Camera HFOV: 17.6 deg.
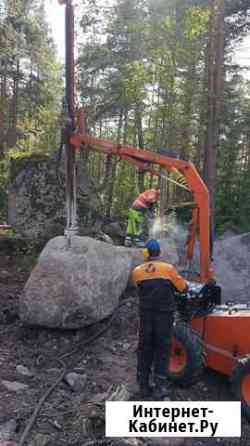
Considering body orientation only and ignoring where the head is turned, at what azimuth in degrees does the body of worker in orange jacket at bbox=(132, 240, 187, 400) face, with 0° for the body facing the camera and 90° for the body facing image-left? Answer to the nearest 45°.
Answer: approximately 180°

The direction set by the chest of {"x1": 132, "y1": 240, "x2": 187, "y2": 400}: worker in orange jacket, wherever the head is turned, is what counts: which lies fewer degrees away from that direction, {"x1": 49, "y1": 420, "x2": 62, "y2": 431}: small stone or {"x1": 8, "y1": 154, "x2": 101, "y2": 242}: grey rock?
the grey rock

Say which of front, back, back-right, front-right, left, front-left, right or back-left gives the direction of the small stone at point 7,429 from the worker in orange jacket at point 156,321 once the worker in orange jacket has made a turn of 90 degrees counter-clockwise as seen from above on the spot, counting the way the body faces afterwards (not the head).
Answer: front-left

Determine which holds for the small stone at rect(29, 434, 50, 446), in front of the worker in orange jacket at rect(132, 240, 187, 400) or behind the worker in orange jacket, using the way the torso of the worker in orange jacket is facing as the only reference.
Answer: behind

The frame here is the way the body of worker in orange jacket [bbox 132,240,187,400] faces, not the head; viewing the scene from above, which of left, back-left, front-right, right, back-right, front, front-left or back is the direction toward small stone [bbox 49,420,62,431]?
back-left

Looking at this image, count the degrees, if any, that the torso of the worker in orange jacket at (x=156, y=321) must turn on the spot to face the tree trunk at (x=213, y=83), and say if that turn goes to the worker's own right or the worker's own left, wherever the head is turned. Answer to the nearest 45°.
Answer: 0° — they already face it

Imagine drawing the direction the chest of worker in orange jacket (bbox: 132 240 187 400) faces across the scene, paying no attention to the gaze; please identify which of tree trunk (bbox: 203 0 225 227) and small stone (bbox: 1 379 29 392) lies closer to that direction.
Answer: the tree trunk

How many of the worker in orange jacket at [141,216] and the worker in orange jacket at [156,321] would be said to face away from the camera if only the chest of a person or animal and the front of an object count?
1
